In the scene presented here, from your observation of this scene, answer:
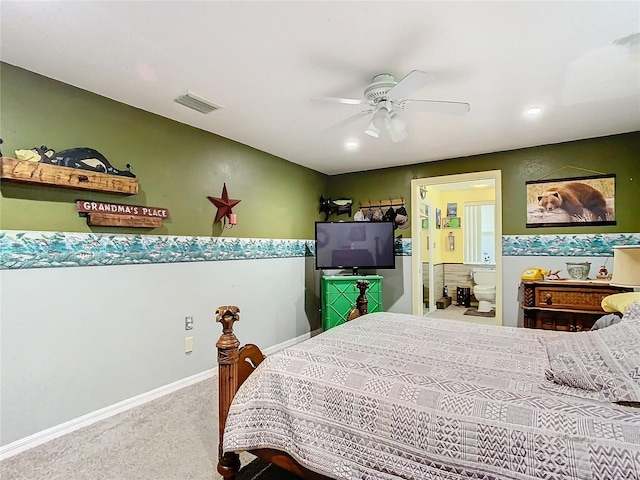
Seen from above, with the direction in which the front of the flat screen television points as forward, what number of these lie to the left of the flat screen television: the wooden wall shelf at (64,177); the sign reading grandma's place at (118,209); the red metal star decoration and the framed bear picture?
1

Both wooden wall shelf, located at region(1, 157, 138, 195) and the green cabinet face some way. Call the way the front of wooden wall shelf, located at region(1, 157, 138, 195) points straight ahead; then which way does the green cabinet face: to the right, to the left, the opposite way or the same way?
to the right

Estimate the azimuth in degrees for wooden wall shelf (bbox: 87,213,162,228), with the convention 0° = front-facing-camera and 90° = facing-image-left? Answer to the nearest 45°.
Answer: approximately 315°

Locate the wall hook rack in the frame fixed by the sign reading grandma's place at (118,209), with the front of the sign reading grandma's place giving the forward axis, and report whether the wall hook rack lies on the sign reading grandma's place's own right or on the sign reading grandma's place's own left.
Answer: on the sign reading grandma's place's own left

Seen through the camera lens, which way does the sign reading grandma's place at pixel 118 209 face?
facing the viewer and to the right of the viewer

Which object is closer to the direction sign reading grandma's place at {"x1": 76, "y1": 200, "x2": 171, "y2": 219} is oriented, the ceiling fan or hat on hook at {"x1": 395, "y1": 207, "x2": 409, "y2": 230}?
the ceiling fan

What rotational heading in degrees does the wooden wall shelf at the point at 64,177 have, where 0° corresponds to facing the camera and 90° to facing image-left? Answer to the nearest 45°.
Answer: approximately 315°

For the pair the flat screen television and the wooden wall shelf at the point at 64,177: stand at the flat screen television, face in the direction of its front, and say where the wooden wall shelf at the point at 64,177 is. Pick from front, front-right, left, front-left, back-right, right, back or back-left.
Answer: front-right

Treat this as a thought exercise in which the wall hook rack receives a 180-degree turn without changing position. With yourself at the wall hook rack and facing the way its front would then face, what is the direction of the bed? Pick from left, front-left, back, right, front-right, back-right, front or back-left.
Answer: back-right

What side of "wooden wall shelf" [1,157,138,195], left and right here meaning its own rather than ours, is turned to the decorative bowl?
front

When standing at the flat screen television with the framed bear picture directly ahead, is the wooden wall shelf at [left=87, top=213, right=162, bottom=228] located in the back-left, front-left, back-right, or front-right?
back-right

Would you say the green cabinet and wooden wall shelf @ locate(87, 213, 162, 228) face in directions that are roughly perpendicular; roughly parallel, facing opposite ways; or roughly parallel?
roughly perpendicular

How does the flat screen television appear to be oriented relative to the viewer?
toward the camera

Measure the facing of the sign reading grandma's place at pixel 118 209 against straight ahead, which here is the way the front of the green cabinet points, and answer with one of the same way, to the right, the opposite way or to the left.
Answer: to the left

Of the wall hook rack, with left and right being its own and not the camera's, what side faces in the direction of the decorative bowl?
left

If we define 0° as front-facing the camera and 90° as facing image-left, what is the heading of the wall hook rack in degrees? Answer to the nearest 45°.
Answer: approximately 45°
